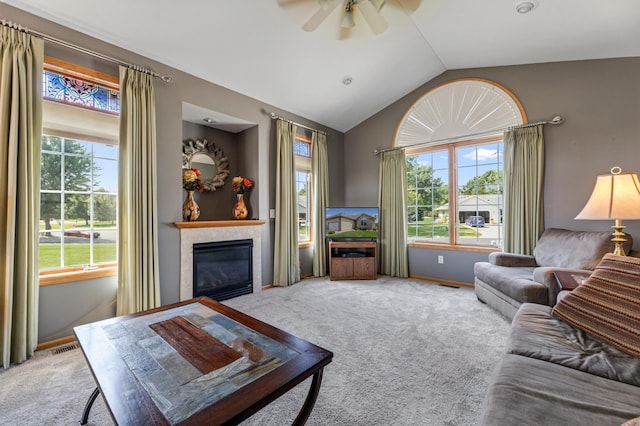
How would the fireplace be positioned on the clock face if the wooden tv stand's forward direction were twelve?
The fireplace is roughly at 2 o'clock from the wooden tv stand.

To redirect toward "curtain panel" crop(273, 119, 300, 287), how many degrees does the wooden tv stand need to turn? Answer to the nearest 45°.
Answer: approximately 45° to its right

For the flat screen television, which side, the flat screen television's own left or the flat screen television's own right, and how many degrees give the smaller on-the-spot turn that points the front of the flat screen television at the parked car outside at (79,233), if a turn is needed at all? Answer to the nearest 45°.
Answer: approximately 135° to the flat screen television's own right

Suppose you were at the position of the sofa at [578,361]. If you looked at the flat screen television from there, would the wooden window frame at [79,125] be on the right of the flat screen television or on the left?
left

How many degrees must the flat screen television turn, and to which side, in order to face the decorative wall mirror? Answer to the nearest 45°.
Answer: approximately 45° to its right

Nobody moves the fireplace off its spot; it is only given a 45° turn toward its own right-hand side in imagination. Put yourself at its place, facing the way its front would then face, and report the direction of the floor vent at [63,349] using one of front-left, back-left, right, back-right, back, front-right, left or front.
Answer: front-right

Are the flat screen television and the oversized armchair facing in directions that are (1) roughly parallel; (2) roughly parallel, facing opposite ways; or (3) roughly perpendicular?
roughly perpendicular

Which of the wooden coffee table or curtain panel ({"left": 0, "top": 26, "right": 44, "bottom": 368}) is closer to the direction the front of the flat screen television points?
the wooden coffee table

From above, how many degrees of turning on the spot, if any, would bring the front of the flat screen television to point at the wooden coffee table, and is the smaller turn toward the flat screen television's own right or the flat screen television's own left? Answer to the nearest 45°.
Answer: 0° — it already faces it

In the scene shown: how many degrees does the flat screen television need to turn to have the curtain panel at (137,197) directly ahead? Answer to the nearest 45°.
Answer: approximately 45° to its right
